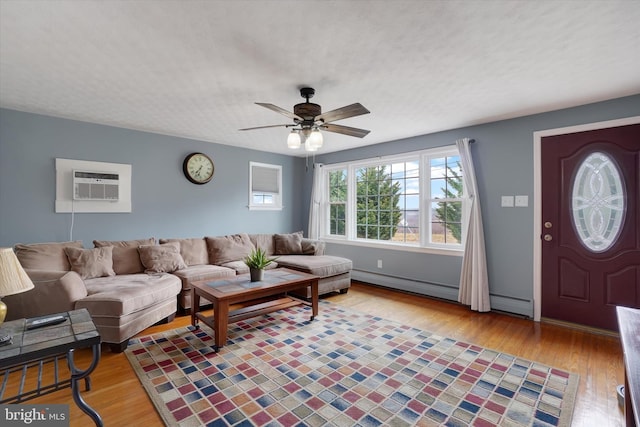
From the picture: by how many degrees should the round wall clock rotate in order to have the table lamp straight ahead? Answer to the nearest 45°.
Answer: approximately 45° to its right

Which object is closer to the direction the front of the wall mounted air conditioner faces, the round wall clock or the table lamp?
the table lamp

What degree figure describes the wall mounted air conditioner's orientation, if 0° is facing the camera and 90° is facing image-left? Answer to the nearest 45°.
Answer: approximately 0°

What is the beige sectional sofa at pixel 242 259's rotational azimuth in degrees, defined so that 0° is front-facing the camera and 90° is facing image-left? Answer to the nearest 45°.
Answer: approximately 315°

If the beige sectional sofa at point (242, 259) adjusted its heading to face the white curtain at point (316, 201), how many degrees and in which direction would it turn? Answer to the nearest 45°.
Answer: approximately 90° to its left

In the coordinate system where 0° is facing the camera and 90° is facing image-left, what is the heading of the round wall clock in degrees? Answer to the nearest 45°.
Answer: approximately 315°
